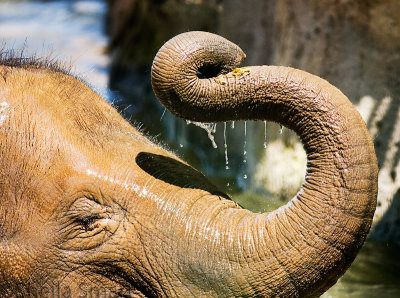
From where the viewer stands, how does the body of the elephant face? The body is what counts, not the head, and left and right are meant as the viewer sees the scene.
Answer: facing to the right of the viewer
